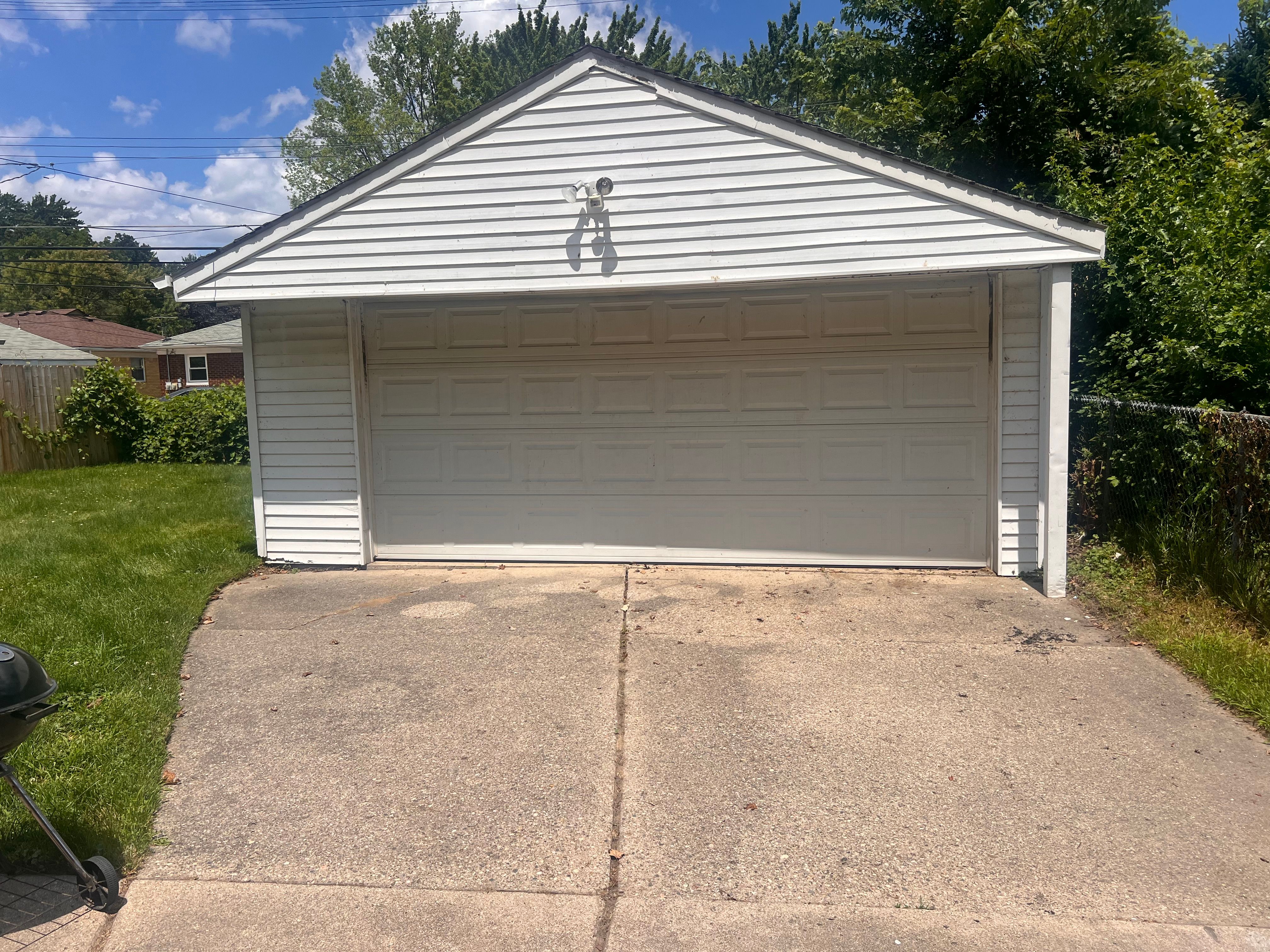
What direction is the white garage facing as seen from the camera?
toward the camera

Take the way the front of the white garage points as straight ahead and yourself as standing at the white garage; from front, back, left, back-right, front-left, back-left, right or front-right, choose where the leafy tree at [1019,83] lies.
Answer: back-left

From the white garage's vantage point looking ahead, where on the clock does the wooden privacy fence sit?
The wooden privacy fence is roughly at 4 o'clock from the white garage.

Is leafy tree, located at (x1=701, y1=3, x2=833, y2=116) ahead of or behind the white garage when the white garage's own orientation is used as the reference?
behind

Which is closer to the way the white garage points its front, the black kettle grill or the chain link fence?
the black kettle grill

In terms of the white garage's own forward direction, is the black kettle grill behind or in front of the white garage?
in front

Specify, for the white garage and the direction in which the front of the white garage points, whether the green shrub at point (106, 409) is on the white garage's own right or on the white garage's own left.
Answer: on the white garage's own right

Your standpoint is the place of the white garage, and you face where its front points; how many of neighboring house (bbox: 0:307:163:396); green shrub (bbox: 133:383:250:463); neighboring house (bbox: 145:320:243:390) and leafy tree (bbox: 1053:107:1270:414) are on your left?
1

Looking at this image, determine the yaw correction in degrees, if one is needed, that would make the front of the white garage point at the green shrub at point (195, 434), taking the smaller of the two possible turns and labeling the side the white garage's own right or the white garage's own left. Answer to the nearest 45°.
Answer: approximately 135° to the white garage's own right

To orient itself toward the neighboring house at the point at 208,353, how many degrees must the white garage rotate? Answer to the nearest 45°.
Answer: approximately 135° to its right

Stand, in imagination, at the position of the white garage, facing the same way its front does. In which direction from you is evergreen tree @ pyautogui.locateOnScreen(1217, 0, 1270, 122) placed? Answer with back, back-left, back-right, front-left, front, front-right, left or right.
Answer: back-left

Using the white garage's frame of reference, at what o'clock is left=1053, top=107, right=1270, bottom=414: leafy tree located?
The leafy tree is roughly at 9 o'clock from the white garage.

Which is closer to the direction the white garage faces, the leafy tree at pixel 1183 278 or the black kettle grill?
the black kettle grill

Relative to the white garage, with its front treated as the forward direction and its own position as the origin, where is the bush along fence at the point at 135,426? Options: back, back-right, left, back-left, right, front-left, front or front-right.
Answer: back-right

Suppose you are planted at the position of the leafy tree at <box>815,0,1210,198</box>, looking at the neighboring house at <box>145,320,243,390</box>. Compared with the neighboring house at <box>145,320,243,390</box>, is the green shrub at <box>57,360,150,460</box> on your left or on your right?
left
